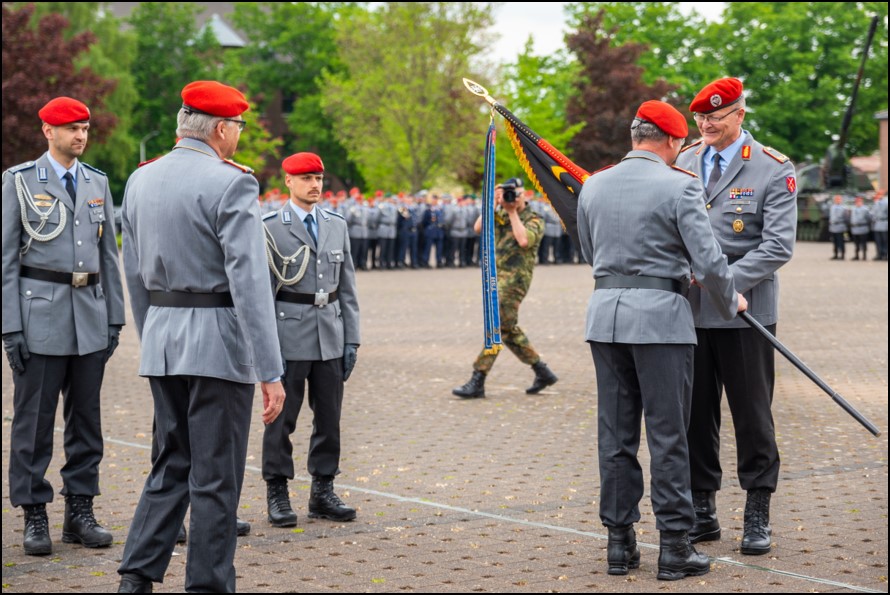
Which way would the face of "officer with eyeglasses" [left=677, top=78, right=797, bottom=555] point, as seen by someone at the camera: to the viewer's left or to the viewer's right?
to the viewer's left

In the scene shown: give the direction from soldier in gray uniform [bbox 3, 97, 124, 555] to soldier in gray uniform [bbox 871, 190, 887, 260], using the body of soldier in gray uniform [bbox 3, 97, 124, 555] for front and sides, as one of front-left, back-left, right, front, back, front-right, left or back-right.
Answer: left

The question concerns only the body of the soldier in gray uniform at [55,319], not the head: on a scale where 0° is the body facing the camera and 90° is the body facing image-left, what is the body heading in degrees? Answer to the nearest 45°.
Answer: approximately 315°

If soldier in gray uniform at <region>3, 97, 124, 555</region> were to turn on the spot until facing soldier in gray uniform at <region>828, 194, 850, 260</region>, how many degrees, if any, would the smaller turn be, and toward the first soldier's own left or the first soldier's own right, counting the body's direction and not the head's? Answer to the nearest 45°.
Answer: approximately 90° to the first soldier's own left

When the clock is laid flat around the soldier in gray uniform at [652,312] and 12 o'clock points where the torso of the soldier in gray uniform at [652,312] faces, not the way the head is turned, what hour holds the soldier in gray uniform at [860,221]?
the soldier in gray uniform at [860,221] is roughly at 11 o'clock from the soldier in gray uniform at [652,312].

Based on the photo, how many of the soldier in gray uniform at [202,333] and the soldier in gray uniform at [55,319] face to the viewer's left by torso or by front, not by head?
0

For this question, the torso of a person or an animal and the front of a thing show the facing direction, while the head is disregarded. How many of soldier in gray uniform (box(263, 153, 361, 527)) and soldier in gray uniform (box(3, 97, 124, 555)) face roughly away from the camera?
0

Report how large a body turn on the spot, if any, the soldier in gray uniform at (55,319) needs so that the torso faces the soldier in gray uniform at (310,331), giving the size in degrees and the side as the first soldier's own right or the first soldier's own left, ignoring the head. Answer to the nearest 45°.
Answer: approximately 45° to the first soldier's own left

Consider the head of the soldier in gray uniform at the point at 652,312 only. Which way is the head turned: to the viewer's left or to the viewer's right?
to the viewer's right

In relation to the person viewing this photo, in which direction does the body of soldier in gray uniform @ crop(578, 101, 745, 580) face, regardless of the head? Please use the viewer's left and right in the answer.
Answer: facing away from the viewer and to the right of the viewer

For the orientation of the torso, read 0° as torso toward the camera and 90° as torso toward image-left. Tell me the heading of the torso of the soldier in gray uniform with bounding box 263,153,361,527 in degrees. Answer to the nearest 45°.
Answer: approximately 315°

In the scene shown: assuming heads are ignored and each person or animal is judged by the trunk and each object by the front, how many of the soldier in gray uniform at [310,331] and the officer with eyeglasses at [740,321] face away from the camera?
0

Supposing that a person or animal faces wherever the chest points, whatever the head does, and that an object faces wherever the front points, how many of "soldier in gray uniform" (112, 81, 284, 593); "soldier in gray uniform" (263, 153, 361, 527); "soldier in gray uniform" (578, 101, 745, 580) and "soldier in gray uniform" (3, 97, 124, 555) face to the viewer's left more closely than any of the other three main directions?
0

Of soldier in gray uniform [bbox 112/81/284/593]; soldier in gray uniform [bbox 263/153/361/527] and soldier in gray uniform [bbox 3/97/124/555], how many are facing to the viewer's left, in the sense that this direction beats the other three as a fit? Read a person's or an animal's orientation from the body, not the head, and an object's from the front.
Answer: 0
